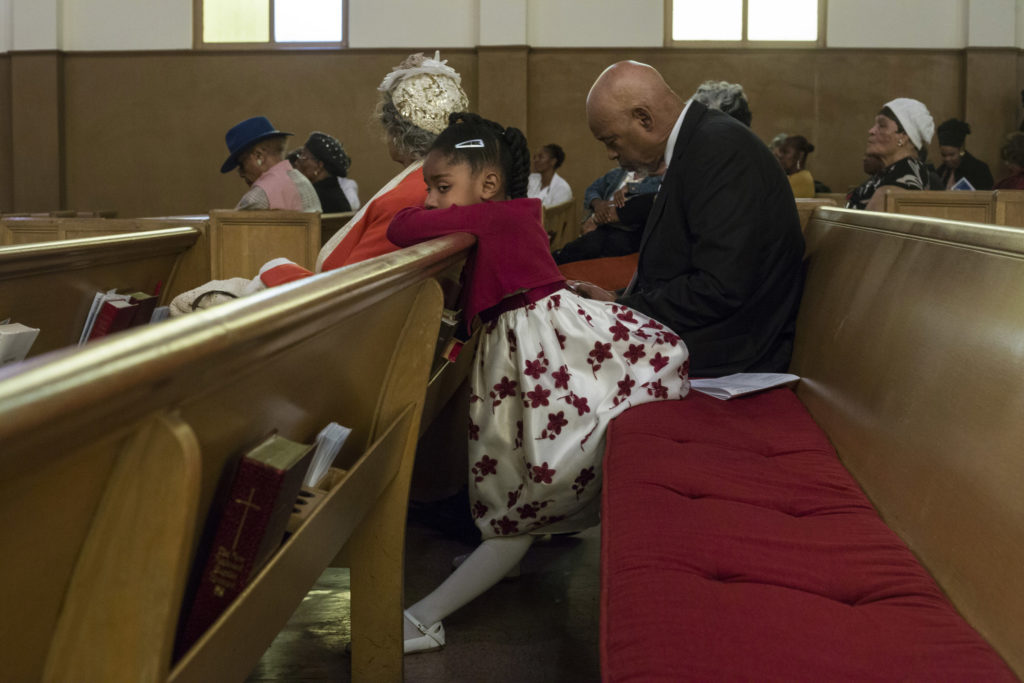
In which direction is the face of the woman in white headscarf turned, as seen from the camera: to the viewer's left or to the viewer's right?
to the viewer's left

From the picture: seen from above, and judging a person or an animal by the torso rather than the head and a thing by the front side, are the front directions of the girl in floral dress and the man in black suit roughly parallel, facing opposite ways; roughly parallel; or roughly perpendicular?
roughly parallel

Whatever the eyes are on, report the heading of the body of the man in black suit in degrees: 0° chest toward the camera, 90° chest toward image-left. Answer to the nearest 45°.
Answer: approximately 90°

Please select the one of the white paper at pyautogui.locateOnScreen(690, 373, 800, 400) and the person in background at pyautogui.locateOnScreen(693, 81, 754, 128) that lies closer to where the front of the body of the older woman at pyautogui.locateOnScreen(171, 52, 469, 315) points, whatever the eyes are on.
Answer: the person in background

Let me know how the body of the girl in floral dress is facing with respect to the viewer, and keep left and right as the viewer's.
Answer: facing to the left of the viewer

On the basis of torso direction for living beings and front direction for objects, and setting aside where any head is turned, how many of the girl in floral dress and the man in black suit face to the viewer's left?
2

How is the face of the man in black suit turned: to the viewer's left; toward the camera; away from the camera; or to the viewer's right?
to the viewer's left

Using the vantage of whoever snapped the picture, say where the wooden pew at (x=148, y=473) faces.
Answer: facing away from the viewer and to the left of the viewer

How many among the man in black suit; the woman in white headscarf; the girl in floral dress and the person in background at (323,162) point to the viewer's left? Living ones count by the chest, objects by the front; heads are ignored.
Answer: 4

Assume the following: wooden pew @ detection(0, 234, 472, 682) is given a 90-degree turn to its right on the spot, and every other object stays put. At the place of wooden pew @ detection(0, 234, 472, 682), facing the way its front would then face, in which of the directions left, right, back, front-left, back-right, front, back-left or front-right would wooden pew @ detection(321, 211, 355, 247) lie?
front-left
